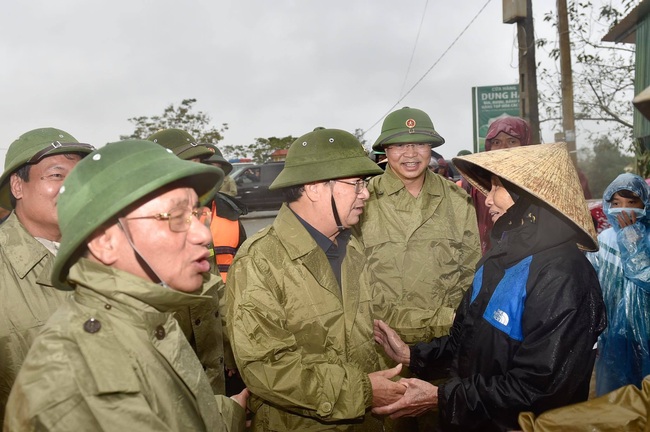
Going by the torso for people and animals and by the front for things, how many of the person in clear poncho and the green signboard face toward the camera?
2

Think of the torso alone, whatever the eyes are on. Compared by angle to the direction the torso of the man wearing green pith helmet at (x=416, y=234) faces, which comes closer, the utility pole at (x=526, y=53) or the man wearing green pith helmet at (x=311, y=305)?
the man wearing green pith helmet

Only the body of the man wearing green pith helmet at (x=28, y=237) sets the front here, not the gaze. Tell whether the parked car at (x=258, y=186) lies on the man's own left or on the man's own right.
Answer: on the man's own left

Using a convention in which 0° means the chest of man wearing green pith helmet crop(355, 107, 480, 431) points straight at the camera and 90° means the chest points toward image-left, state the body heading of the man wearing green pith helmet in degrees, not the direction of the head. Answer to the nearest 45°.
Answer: approximately 0°

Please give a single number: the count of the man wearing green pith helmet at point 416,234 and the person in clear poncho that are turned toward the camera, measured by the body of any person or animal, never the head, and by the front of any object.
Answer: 2

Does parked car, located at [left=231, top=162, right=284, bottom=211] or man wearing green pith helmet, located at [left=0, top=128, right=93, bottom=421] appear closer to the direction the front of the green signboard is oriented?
the man wearing green pith helmet

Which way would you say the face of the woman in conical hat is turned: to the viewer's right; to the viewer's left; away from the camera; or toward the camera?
to the viewer's left

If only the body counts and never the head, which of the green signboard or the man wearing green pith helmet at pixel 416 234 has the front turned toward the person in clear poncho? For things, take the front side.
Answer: the green signboard
